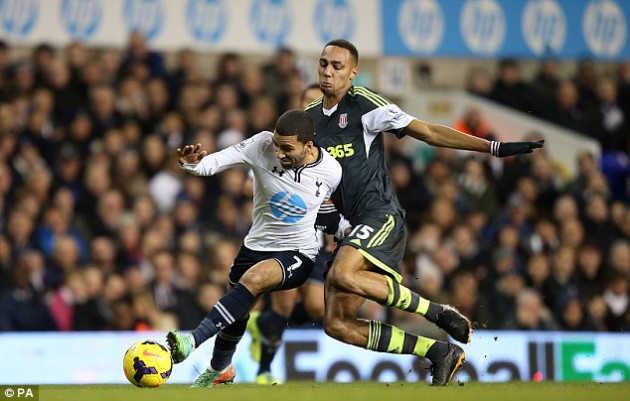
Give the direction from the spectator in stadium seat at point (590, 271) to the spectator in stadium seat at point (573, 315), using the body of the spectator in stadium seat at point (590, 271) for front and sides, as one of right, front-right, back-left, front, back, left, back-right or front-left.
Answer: front

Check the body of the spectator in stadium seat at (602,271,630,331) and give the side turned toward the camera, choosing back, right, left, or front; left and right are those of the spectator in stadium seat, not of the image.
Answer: front

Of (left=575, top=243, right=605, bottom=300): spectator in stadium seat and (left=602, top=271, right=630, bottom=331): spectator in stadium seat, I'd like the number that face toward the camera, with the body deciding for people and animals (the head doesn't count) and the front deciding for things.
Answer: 2

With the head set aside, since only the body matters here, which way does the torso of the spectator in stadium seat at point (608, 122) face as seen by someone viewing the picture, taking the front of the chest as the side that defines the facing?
toward the camera

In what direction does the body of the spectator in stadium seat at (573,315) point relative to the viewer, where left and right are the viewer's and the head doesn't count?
facing the viewer

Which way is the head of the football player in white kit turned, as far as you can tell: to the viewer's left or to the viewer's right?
to the viewer's left

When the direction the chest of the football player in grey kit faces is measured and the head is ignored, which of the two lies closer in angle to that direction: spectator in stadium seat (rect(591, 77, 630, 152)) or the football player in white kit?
the football player in white kit

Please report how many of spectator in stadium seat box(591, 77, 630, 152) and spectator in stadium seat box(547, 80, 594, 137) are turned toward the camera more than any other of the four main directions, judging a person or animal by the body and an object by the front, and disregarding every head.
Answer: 2

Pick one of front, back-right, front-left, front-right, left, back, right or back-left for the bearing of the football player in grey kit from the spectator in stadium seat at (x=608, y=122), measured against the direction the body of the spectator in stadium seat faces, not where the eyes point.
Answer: front

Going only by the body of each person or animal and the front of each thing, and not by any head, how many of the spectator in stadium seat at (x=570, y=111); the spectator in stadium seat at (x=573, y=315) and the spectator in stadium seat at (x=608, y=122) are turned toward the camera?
3

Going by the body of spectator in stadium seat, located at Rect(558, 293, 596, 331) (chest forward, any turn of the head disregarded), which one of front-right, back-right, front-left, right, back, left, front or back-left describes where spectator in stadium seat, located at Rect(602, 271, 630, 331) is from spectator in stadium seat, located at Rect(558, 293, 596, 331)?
back-left

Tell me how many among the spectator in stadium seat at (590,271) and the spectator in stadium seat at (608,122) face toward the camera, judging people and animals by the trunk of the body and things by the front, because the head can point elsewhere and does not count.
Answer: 2

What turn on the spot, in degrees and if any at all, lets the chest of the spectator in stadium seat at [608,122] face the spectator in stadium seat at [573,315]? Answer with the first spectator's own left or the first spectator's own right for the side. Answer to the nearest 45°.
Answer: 0° — they already face them
